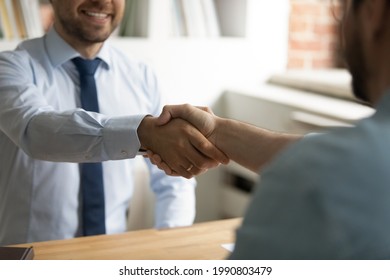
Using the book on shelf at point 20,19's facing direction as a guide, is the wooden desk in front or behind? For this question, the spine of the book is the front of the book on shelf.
in front

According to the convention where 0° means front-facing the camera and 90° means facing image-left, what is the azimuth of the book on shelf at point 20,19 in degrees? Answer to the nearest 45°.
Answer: approximately 0°
